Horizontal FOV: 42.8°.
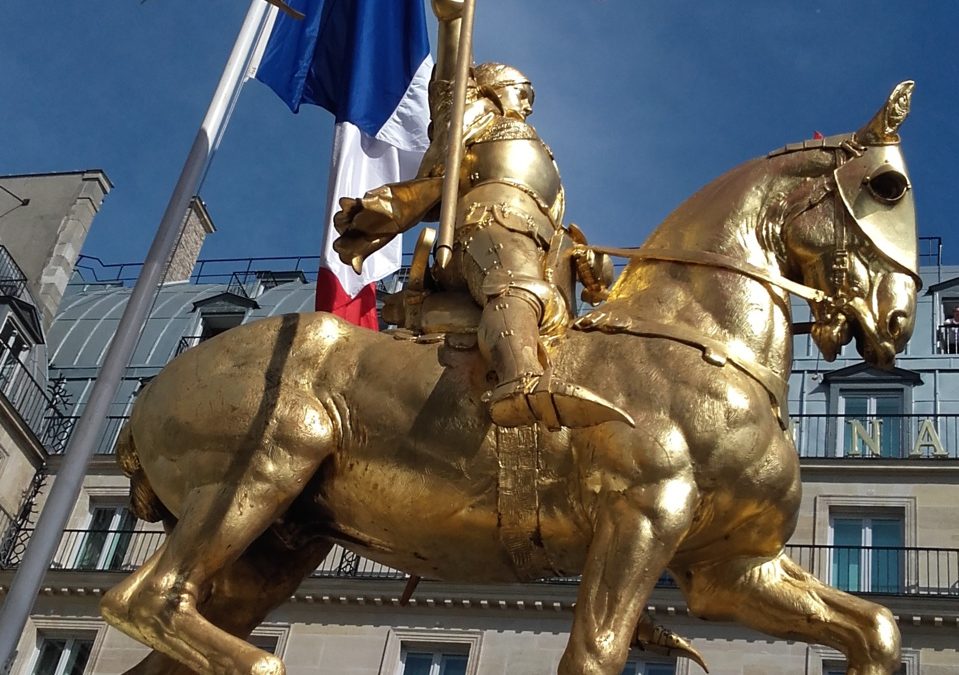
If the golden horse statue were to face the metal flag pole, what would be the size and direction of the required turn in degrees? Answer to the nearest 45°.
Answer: approximately 135° to its left

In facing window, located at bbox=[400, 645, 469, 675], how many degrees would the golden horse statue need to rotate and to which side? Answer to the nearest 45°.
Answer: approximately 90° to its left

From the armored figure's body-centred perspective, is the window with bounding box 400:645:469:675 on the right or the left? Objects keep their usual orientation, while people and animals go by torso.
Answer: on its left

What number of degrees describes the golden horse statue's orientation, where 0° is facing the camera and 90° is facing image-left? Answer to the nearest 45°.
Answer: approximately 270°

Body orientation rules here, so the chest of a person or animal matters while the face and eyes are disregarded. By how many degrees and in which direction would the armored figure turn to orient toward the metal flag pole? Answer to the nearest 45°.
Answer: approximately 135° to its left

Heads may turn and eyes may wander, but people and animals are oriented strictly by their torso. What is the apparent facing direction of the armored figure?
to the viewer's right

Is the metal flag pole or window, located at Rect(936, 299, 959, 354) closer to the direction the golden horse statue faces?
the window

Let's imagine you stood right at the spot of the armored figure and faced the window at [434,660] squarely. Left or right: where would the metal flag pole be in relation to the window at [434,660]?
left

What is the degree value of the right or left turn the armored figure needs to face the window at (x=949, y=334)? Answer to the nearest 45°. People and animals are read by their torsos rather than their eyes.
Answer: approximately 45° to its left
